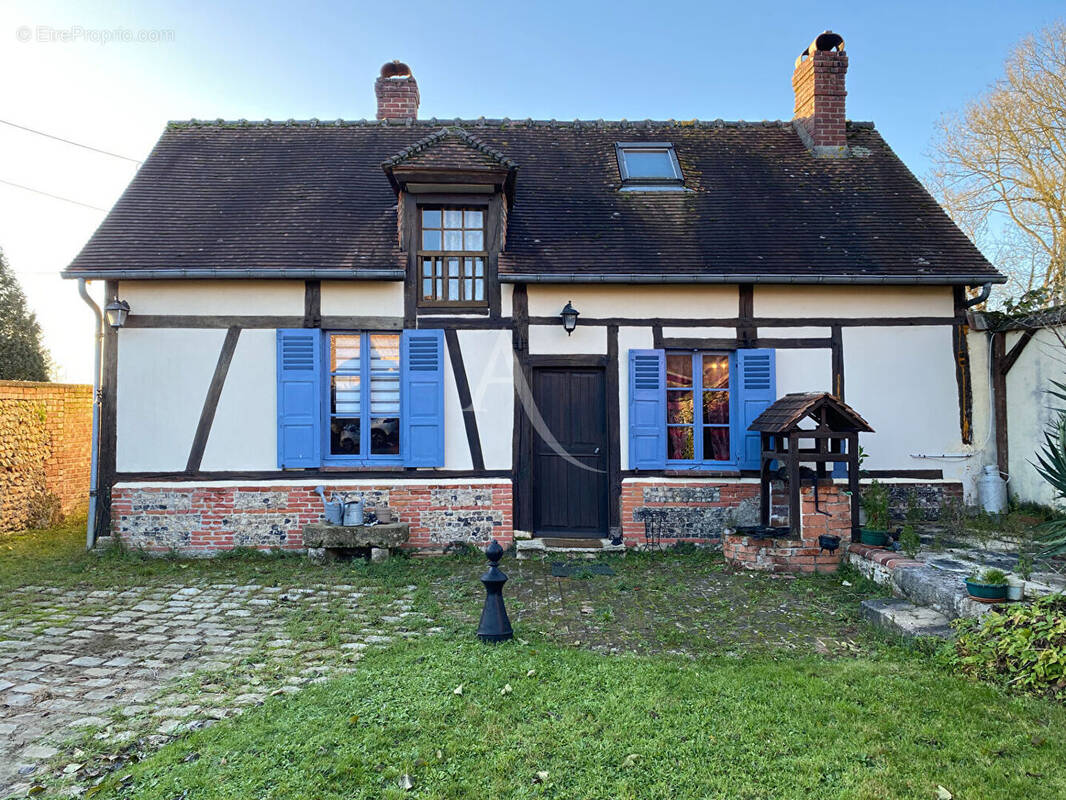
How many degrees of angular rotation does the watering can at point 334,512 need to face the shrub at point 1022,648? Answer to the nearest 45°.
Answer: approximately 135° to its left

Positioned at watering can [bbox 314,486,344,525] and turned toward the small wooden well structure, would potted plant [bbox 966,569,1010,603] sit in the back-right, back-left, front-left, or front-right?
front-right

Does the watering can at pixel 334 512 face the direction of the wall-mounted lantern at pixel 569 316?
no

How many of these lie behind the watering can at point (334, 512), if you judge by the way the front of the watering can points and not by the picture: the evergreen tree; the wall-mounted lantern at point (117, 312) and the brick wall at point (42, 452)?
0

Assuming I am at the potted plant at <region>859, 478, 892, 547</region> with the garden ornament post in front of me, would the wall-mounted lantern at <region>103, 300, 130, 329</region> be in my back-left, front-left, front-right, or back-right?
front-right

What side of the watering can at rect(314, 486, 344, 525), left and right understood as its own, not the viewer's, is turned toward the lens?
left

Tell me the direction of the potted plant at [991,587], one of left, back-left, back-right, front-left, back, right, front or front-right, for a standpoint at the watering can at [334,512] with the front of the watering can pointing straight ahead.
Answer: back-left

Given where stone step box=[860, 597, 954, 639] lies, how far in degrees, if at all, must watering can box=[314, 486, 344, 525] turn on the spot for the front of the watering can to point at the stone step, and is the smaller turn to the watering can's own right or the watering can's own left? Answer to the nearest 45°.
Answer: approximately 135° to the watering can's own left

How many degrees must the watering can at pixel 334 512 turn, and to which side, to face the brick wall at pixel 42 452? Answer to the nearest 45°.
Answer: approximately 45° to its right

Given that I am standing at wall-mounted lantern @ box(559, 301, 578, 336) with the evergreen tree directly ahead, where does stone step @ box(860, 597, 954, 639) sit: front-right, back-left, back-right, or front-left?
back-left

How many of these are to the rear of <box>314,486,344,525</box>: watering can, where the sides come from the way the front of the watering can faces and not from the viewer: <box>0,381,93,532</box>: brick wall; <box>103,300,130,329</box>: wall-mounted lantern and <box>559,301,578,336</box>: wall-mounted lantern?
1

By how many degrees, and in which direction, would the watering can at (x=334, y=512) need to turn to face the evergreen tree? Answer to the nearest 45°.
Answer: approximately 45° to its right

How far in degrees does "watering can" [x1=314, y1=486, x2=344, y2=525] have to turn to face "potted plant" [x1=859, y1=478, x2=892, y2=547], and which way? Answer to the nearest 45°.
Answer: approximately 180°

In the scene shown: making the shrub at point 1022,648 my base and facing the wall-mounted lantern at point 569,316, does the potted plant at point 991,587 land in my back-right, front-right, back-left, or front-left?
front-right
